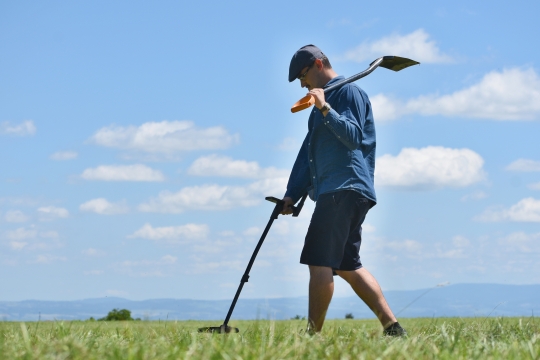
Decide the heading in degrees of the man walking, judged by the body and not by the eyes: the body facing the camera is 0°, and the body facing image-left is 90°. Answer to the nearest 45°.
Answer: approximately 90°

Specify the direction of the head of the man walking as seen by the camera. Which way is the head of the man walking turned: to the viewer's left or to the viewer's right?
to the viewer's left
